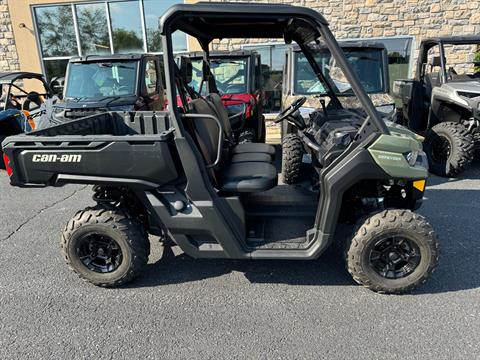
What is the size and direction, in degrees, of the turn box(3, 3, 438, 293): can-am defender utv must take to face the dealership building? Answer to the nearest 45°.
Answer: approximately 90° to its left

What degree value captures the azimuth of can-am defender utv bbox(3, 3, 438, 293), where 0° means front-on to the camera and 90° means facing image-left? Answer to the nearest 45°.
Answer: approximately 270°

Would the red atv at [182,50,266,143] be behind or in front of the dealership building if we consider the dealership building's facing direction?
in front

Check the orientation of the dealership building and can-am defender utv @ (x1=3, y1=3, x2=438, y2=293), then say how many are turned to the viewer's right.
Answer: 1

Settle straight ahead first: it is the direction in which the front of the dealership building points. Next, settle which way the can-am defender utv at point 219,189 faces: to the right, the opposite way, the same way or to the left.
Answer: to the left

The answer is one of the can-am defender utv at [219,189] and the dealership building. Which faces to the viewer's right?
the can-am defender utv

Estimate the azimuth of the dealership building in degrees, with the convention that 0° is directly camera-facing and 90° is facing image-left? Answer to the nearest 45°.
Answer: approximately 0°

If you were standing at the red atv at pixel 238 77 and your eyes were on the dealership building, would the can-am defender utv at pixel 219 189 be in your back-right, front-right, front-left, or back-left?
back-left

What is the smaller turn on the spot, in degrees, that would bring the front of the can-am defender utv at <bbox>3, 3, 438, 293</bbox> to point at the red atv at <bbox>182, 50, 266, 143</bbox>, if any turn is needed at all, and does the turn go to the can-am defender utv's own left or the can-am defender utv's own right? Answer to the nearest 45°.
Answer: approximately 90° to the can-am defender utv's own left
